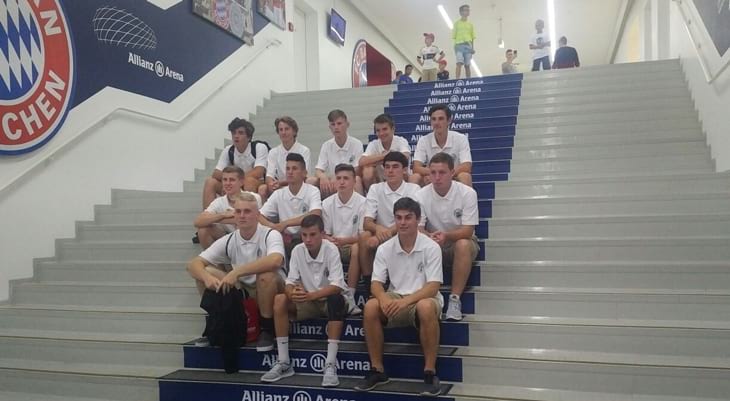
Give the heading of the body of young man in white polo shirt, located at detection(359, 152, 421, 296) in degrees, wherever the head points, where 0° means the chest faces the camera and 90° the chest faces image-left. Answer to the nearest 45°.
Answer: approximately 45°

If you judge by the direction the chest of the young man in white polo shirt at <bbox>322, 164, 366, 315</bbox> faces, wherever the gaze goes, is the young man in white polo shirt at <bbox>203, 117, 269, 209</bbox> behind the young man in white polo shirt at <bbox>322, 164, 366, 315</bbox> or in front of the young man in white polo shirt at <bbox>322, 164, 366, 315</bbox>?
behind

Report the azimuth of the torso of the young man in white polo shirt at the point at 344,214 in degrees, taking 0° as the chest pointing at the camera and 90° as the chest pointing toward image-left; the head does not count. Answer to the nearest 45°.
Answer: approximately 0°

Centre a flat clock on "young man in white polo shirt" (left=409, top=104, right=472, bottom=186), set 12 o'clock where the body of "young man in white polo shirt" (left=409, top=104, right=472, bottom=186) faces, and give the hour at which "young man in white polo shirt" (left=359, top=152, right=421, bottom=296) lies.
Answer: "young man in white polo shirt" (left=359, top=152, right=421, bottom=296) is roughly at 1 o'clock from "young man in white polo shirt" (left=409, top=104, right=472, bottom=186).

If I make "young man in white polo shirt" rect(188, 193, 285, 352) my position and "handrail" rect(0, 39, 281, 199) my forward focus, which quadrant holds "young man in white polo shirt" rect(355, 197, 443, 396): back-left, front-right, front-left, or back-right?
back-right

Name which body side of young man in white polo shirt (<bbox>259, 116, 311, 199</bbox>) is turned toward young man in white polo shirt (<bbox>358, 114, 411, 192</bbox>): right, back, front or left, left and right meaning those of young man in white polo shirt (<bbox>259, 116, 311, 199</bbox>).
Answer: left

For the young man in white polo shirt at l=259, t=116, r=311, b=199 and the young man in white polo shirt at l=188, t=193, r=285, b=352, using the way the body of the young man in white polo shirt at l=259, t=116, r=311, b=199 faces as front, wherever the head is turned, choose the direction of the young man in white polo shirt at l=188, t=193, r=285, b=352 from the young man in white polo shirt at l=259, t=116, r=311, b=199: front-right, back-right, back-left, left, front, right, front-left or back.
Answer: front-left

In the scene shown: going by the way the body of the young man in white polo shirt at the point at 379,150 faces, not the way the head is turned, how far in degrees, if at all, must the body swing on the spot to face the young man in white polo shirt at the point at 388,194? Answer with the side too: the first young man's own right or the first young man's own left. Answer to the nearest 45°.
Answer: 0° — they already face them
